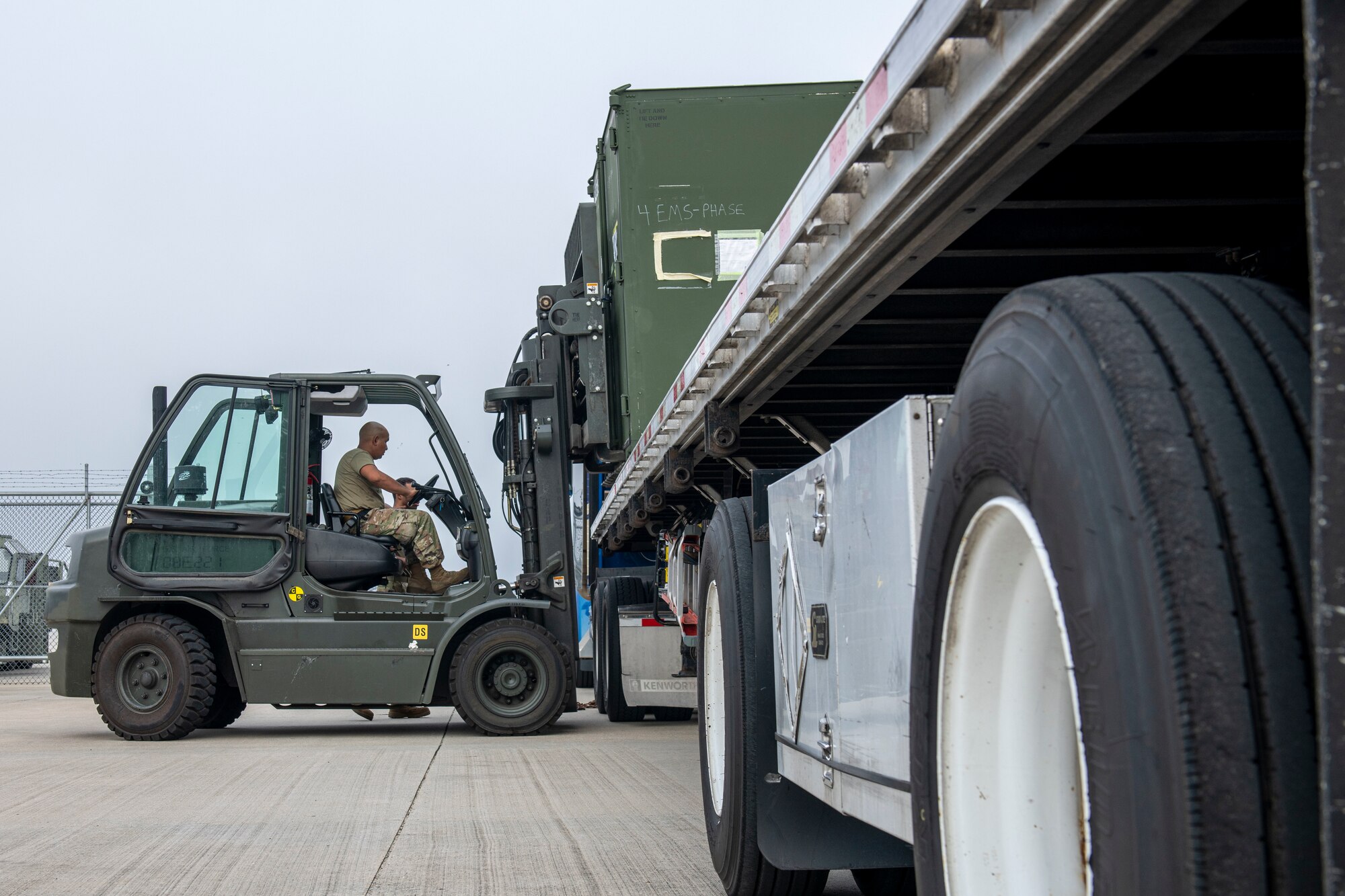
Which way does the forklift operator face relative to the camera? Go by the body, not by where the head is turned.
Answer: to the viewer's right

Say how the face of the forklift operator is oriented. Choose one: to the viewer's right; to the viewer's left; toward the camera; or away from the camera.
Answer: to the viewer's right

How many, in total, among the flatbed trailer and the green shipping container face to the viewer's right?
0

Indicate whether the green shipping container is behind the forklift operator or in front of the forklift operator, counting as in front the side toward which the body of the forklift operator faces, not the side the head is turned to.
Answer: in front

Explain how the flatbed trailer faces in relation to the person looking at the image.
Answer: facing away from the viewer and to the left of the viewer

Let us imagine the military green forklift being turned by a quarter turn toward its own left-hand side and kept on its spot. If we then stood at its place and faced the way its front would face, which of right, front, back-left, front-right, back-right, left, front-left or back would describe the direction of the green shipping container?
back-right

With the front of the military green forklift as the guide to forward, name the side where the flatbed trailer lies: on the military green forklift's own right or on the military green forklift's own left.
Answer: on the military green forklift's own right

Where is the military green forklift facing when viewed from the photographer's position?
facing to the right of the viewer

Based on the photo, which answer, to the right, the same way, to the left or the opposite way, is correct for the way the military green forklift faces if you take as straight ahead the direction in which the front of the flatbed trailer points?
to the right

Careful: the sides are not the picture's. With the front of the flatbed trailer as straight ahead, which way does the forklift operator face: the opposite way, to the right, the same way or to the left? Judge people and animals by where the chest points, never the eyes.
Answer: to the right
